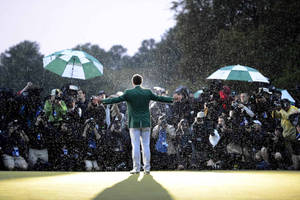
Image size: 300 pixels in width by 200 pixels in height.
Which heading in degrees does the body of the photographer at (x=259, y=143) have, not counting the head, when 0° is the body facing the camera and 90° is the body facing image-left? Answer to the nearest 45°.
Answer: approximately 45°

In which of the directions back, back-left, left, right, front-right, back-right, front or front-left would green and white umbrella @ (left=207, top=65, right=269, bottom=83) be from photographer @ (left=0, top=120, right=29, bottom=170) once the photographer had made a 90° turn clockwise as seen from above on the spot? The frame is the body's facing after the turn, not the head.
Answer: back

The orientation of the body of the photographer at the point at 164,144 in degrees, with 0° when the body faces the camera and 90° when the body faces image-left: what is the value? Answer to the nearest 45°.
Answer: approximately 0°

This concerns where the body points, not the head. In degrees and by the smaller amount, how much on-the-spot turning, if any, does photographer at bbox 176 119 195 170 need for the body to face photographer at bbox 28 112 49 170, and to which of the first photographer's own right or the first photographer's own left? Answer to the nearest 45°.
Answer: approximately 90° to the first photographer's own right

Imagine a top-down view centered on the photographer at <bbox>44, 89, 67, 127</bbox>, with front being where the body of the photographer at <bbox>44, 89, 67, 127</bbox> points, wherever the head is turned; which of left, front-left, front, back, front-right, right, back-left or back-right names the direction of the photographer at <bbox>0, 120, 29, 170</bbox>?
right

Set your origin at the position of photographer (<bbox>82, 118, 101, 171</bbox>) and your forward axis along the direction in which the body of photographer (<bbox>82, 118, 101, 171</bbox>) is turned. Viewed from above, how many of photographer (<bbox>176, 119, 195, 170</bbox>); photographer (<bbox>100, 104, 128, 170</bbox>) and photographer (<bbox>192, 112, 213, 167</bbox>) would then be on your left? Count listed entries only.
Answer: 3

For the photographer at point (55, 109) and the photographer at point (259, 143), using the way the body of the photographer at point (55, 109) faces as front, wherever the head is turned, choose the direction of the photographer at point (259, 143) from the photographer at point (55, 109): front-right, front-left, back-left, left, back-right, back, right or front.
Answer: left

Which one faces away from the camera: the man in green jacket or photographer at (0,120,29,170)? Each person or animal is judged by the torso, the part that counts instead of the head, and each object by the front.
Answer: the man in green jacket

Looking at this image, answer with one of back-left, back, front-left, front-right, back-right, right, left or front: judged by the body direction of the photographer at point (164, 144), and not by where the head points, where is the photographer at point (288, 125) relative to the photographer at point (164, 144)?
left

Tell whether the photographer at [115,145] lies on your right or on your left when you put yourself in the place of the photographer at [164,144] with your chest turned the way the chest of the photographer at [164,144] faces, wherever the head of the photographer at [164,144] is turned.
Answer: on your right

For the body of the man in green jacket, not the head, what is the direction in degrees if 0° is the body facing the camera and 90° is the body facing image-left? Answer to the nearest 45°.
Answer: approximately 180°

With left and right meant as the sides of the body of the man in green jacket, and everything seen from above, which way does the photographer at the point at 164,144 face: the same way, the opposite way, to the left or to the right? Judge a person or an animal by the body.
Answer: the opposite way

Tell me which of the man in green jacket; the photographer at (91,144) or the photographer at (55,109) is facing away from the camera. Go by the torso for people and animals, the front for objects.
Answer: the man in green jacket

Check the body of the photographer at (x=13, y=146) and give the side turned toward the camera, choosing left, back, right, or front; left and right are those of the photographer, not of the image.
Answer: front

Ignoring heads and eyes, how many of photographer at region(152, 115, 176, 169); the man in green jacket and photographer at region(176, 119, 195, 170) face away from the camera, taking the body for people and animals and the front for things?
1

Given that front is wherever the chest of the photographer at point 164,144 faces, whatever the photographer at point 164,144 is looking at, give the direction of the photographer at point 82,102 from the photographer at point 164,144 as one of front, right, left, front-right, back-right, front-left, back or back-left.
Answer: right
